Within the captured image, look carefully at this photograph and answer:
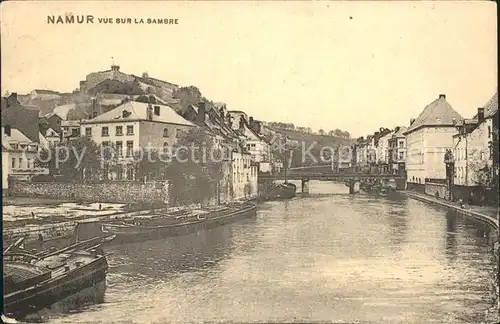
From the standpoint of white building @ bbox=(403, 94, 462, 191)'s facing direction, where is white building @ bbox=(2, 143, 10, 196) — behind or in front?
in front

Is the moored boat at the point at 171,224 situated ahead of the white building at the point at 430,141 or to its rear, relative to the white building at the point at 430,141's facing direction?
ahead

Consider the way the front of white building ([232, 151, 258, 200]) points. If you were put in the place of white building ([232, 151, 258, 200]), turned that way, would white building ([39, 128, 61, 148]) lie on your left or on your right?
on your right

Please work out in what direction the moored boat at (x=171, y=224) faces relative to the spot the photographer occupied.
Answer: facing away from the viewer and to the right of the viewer

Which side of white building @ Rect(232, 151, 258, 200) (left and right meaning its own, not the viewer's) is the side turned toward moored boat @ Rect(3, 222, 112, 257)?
right

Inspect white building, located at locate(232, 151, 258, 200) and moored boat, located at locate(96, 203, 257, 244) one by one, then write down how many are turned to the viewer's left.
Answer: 0

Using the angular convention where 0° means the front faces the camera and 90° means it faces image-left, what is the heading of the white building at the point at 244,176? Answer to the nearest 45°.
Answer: approximately 315°
